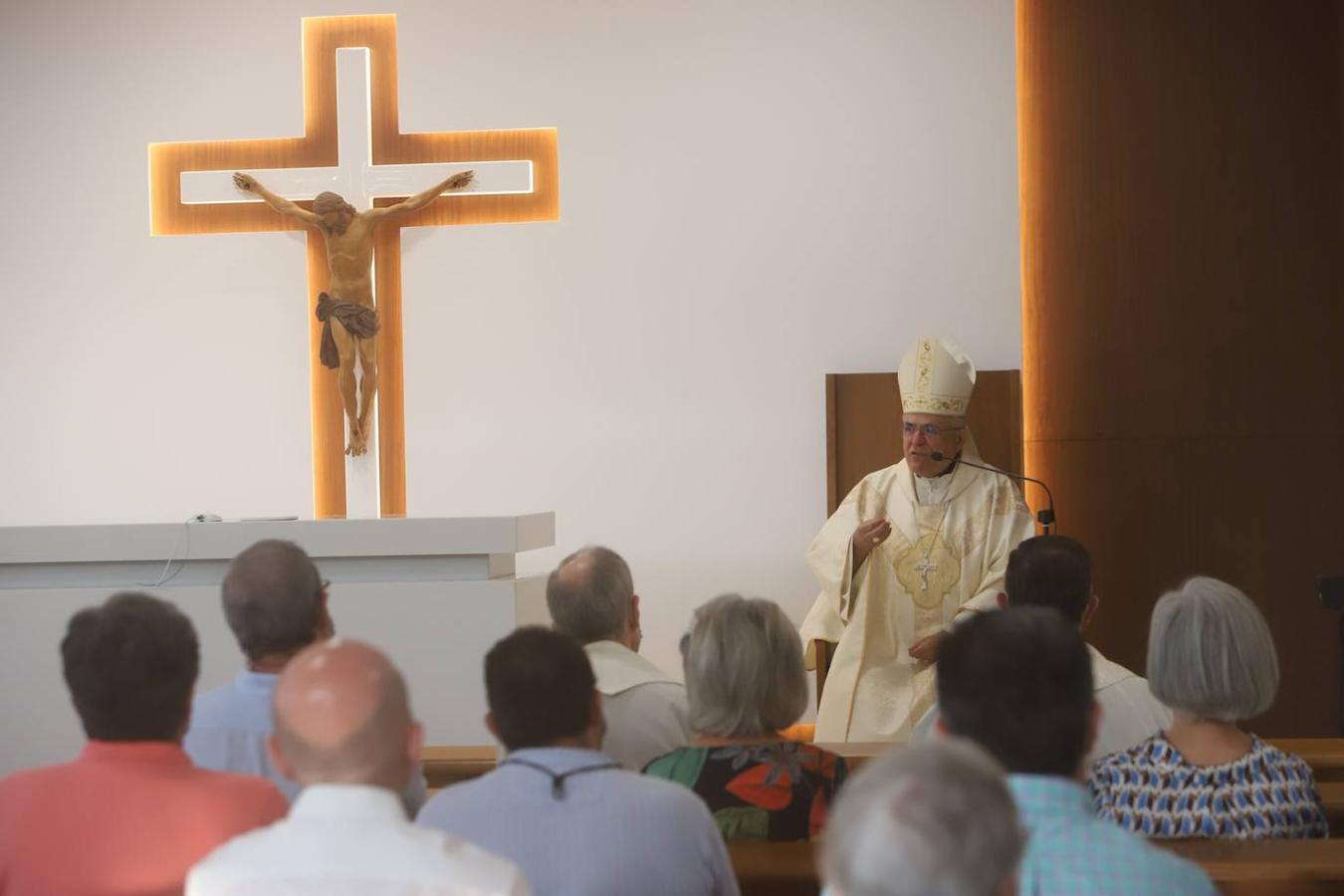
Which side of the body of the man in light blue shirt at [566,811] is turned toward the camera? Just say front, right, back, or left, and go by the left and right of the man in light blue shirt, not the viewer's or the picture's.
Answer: back

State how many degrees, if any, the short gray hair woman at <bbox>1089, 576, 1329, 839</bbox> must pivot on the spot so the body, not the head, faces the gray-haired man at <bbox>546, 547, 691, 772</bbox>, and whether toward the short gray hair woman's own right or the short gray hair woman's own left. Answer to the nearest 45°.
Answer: approximately 90° to the short gray hair woman's own left

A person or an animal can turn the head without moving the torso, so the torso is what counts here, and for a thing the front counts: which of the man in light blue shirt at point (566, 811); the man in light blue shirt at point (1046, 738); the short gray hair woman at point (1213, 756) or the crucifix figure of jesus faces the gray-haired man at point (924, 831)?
the crucifix figure of jesus

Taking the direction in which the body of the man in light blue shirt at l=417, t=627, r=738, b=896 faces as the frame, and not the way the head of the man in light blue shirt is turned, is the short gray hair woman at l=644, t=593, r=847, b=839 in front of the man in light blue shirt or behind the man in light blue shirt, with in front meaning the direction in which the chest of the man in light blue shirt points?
in front

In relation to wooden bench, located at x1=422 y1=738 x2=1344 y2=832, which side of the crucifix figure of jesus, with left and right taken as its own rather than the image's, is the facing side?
front

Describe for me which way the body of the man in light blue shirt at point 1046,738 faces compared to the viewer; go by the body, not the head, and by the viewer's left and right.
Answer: facing away from the viewer

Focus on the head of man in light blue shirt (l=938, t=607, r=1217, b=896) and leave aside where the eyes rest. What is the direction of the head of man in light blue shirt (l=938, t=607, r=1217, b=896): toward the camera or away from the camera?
away from the camera

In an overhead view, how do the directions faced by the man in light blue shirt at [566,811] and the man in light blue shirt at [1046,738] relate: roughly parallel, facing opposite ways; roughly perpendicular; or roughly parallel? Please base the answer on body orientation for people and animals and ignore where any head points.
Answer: roughly parallel

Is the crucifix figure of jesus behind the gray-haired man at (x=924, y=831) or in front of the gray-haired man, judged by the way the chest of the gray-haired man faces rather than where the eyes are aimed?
in front

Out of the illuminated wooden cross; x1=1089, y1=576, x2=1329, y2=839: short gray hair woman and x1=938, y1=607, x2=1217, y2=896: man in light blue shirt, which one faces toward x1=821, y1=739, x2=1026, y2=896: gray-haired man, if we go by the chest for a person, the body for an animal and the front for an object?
the illuminated wooden cross

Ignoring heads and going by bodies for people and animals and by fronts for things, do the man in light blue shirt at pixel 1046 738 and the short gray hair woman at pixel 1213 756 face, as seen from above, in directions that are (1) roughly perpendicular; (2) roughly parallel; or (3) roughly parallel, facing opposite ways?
roughly parallel

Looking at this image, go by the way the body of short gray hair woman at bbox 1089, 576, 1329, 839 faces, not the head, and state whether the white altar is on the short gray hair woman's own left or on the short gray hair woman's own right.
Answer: on the short gray hair woman's own left

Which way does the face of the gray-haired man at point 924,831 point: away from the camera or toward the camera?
away from the camera

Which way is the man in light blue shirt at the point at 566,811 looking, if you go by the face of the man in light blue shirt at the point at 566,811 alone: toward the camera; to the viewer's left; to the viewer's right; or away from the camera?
away from the camera

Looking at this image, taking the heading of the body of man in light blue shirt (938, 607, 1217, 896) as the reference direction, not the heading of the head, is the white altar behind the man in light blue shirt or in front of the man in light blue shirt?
in front

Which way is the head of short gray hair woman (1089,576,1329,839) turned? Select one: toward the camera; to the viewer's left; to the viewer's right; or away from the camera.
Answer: away from the camera

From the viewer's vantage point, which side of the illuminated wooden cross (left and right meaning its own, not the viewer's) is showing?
front

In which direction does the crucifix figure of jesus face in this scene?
toward the camera

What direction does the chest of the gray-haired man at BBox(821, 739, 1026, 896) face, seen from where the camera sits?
away from the camera

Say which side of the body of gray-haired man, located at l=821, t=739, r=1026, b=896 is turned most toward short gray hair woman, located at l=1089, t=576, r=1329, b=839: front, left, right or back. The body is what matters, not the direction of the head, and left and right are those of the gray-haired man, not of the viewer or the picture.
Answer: front

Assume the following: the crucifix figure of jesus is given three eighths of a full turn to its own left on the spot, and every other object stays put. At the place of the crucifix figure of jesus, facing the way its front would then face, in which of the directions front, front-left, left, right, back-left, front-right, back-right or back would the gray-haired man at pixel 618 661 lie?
back-right

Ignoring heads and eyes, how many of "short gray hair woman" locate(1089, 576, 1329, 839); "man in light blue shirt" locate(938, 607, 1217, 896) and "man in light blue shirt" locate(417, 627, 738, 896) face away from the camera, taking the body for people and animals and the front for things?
3
